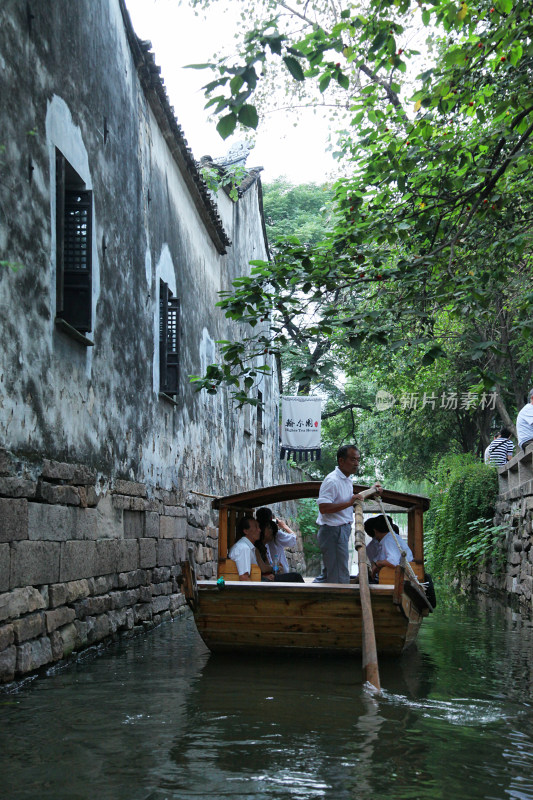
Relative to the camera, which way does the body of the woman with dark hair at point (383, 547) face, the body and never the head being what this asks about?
to the viewer's left

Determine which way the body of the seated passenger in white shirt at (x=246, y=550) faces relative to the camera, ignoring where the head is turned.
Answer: to the viewer's right

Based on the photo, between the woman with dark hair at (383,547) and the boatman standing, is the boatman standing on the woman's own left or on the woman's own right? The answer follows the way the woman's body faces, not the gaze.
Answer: on the woman's own left

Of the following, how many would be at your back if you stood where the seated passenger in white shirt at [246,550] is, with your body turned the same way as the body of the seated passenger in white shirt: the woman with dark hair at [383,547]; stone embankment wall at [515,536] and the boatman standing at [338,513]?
0

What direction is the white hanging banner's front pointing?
toward the camera

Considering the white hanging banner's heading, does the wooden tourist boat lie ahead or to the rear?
ahead

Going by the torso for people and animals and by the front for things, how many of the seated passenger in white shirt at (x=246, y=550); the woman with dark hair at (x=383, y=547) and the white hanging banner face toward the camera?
1

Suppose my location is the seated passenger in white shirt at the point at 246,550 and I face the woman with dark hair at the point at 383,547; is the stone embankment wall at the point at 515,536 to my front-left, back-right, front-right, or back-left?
front-left

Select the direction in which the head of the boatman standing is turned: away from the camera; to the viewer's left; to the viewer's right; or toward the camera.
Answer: to the viewer's right

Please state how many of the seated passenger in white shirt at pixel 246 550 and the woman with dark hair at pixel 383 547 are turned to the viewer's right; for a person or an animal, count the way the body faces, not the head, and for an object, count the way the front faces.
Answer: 1

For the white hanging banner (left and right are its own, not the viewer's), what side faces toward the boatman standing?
front

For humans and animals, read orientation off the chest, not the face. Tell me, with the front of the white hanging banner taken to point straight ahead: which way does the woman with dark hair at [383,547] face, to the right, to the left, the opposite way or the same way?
to the right

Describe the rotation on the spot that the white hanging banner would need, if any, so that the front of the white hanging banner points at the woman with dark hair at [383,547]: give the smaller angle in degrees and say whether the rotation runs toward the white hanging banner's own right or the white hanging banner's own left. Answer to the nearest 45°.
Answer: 0° — it already faces them

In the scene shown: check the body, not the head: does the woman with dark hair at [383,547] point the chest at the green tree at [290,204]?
no
